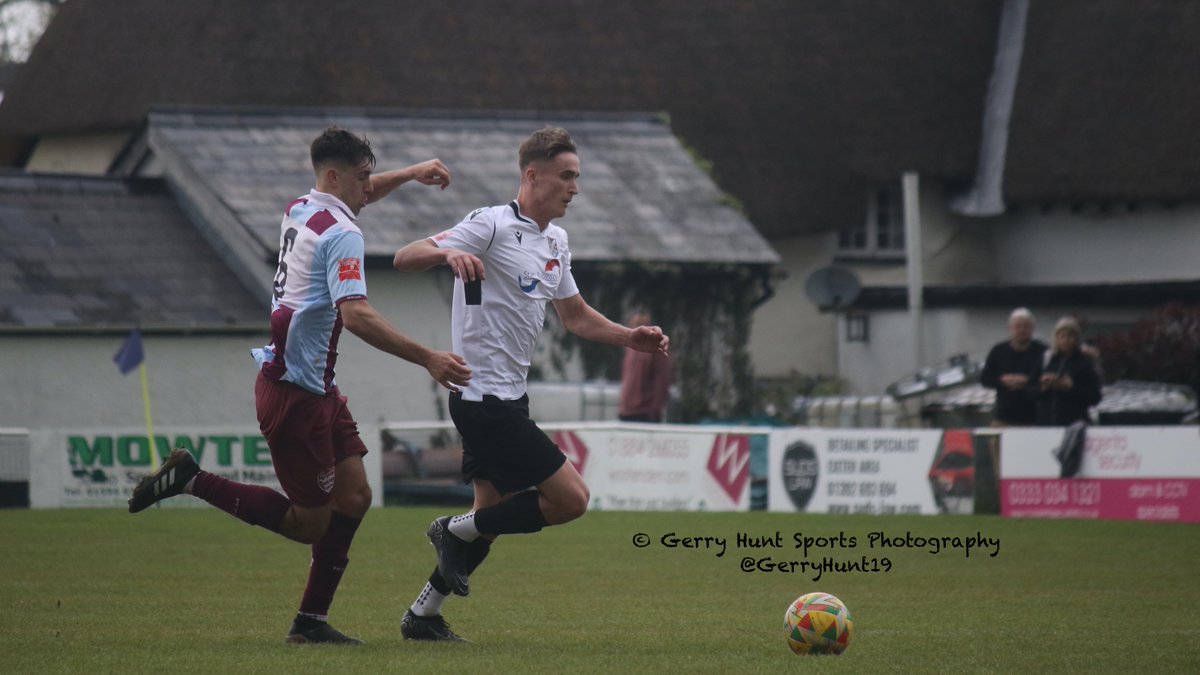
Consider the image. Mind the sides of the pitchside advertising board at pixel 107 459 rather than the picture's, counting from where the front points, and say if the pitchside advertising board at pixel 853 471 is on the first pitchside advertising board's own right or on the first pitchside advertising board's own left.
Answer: on the first pitchside advertising board's own left

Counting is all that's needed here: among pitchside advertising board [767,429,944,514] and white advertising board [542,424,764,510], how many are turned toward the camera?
2

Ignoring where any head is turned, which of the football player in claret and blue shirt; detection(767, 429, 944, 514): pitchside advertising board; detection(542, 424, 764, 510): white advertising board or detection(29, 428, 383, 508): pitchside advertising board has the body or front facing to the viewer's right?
the football player in claret and blue shirt

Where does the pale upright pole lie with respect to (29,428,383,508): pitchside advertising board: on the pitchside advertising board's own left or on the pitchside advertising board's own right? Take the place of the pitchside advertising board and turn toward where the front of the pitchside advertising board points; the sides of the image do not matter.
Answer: on the pitchside advertising board's own left

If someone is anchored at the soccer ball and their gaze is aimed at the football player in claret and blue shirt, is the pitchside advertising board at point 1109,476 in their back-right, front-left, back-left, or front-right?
back-right

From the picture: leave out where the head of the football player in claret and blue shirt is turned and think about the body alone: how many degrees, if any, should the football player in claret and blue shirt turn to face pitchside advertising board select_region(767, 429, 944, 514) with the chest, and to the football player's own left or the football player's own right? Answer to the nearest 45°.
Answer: approximately 45° to the football player's own left

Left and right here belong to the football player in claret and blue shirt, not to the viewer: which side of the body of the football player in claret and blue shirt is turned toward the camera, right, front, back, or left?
right

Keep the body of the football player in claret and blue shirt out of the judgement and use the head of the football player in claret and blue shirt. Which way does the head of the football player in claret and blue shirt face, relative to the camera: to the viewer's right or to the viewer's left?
to the viewer's right

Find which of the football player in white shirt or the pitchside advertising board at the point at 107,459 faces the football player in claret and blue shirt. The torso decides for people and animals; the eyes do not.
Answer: the pitchside advertising board

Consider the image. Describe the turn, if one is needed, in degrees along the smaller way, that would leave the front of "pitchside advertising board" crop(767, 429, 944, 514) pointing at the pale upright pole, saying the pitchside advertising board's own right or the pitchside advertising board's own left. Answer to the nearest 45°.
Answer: approximately 180°

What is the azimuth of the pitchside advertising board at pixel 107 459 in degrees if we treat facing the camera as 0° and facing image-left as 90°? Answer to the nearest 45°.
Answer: approximately 0°

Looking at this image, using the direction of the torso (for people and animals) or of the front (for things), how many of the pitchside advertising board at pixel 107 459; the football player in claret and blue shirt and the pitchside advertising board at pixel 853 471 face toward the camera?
2
